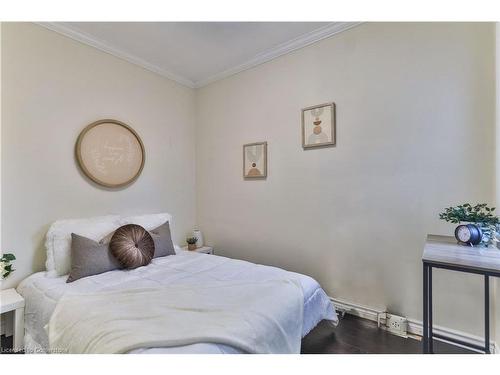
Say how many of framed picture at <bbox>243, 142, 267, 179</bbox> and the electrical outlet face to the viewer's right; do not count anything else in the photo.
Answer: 0

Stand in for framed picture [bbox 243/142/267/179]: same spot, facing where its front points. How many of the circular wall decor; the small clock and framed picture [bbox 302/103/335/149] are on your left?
2

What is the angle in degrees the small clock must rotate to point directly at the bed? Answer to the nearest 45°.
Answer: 0° — it already faces it

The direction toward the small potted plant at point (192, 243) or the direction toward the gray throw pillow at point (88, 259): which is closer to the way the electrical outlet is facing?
the gray throw pillow

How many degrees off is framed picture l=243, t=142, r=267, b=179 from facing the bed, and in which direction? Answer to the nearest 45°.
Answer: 0° — it already faces it

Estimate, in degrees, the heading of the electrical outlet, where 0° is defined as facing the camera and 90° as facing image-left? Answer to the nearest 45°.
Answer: approximately 45°

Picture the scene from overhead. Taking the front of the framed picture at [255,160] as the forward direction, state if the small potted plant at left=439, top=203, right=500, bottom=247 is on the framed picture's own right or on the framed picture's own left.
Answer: on the framed picture's own left

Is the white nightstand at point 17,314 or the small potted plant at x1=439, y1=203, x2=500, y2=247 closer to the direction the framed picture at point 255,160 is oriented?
the white nightstand

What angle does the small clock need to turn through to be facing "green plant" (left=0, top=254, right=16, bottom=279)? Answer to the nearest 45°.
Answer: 0° — it already faces it

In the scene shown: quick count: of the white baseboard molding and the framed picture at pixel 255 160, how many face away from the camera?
0
